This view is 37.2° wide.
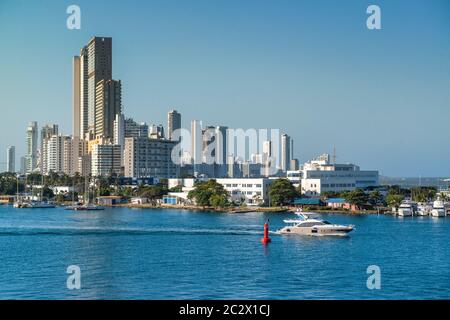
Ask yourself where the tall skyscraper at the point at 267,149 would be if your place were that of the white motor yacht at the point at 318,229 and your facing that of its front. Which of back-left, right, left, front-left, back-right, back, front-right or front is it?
left

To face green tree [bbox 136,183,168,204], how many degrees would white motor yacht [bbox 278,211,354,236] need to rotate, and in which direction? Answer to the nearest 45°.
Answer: approximately 135° to its left

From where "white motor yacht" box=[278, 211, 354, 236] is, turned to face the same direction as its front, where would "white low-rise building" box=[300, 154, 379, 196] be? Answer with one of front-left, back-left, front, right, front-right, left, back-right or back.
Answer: left

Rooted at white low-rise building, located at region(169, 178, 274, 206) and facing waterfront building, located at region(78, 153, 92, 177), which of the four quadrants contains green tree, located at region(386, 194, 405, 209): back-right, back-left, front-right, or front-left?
back-right

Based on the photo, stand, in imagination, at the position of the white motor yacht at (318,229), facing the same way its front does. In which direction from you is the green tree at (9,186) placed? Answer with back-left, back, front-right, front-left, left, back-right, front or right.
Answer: back-left

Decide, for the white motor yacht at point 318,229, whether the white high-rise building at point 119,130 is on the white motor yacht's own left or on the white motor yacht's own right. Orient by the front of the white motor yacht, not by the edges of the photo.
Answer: on the white motor yacht's own left

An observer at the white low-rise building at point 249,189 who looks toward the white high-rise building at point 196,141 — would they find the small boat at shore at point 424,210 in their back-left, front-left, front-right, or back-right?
back-right

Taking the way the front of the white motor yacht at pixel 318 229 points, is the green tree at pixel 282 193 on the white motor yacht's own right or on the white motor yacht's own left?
on the white motor yacht's own left

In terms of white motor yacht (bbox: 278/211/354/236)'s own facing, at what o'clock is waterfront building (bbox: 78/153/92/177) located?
The waterfront building is roughly at 8 o'clock from the white motor yacht.

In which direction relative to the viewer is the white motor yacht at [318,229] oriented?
to the viewer's right
